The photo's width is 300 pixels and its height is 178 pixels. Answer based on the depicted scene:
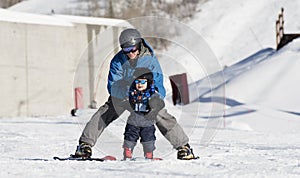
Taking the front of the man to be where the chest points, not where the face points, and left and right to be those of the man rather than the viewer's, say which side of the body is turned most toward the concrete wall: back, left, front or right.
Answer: back

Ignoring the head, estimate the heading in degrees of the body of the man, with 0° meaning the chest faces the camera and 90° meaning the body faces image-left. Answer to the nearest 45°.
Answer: approximately 0°
